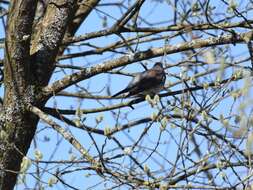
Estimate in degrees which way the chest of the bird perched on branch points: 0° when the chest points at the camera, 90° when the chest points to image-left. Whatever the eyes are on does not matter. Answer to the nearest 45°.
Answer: approximately 270°
